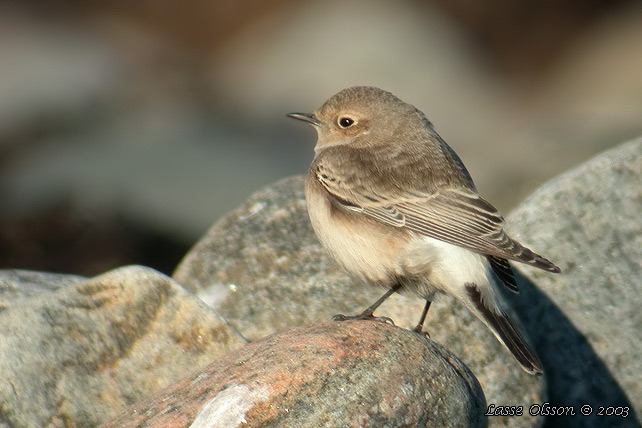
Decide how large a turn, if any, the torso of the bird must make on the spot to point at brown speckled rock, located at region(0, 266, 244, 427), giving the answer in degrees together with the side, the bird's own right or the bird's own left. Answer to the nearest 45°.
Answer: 0° — it already faces it

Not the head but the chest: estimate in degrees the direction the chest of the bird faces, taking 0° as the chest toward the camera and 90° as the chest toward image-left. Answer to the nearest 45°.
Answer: approximately 90°

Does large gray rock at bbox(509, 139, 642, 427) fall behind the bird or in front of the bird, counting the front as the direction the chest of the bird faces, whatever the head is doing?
behind

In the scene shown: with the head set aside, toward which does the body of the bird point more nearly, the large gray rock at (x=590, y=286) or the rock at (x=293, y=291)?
the rock

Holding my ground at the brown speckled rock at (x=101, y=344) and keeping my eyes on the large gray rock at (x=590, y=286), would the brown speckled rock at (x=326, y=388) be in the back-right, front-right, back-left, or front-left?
front-right
